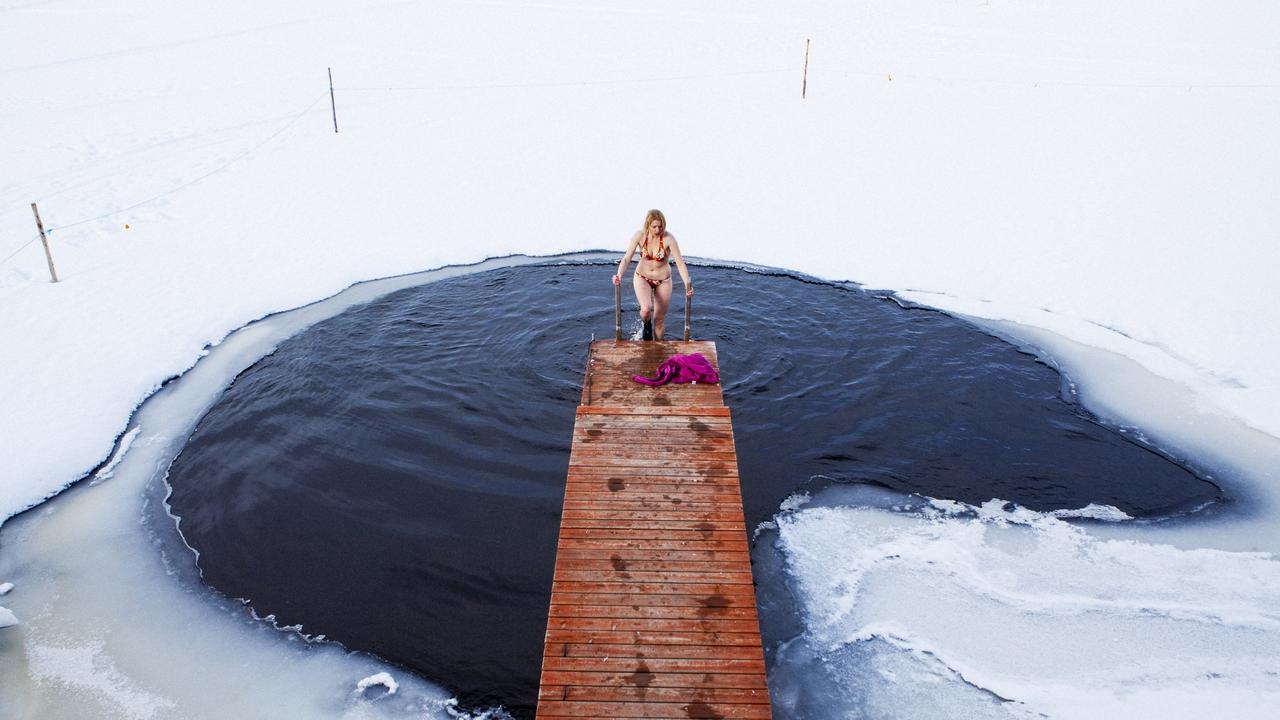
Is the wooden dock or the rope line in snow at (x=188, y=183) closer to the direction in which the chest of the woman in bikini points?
the wooden dock

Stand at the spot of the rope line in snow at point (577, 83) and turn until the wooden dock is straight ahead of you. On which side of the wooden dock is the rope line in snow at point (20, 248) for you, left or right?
right

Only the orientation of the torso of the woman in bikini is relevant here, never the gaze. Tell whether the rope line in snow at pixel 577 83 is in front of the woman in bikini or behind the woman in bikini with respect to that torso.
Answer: behind

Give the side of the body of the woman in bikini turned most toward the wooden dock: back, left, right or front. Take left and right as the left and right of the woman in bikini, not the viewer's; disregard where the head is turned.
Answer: front

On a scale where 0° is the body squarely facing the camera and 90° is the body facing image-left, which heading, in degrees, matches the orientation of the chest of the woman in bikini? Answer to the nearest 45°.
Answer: approximately 0°

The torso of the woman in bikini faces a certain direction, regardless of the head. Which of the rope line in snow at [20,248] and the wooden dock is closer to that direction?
the wooden dock

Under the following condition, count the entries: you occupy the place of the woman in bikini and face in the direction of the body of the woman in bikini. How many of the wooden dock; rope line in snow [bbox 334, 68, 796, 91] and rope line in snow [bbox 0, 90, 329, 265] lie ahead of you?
1

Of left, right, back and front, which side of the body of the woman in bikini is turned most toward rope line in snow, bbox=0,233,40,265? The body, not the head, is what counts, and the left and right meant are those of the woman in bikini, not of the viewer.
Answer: right

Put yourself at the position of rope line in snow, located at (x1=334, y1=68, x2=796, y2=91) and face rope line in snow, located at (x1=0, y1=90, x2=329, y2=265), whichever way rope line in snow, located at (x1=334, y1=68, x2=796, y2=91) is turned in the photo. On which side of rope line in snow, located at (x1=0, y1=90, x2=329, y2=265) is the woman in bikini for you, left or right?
left

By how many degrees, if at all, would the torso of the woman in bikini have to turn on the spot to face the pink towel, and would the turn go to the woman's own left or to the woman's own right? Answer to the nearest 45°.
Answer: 0° — they already face it

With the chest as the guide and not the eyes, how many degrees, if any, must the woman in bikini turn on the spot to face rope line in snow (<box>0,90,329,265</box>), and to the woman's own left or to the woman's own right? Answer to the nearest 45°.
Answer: approximately 135° to the woman's own right

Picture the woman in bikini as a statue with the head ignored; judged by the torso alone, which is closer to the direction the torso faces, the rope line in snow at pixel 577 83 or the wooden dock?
the wooden dock

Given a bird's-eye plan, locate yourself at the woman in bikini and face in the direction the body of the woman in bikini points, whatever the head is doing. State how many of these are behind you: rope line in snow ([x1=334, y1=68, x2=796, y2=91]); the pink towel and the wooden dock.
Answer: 1
